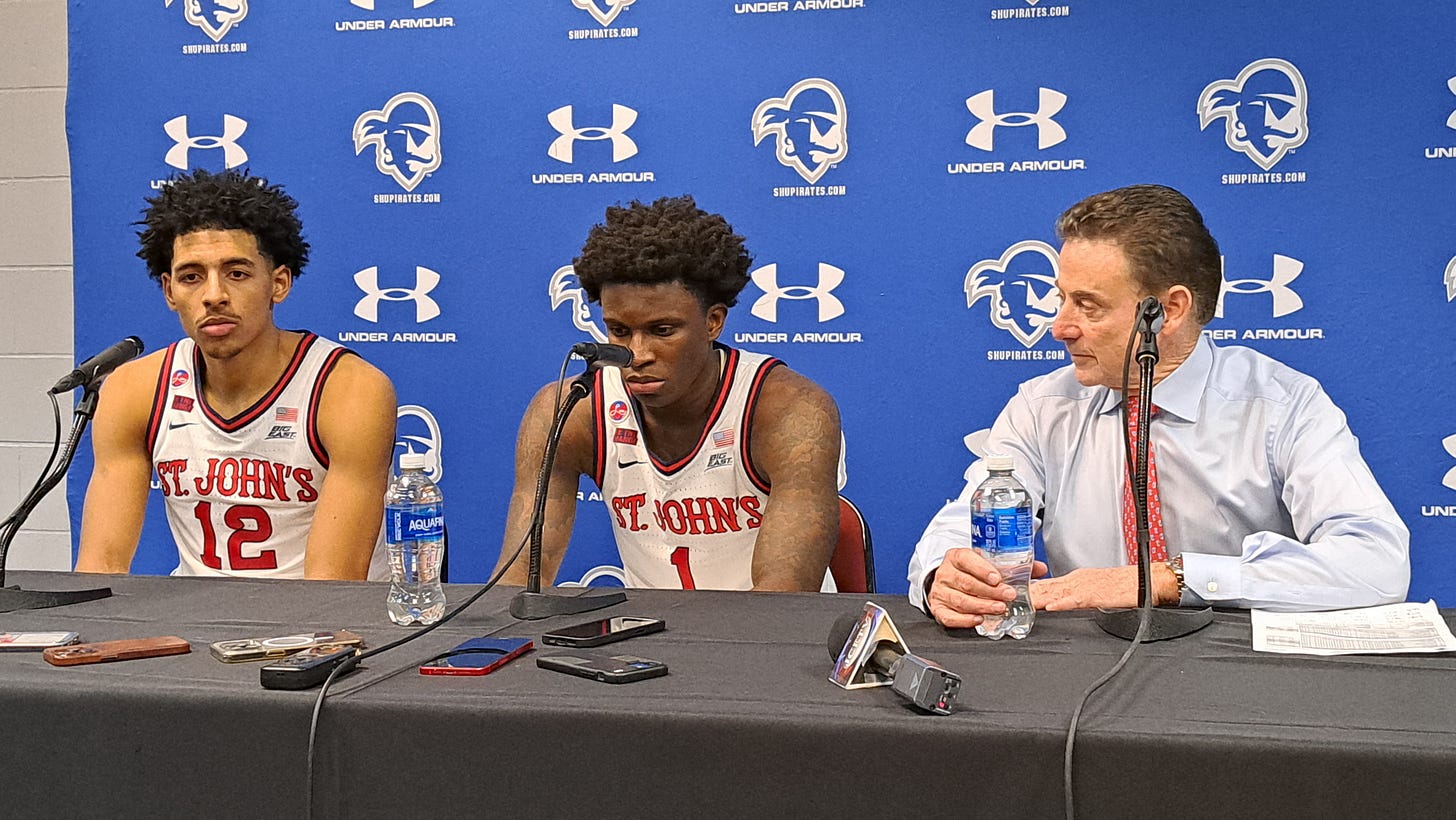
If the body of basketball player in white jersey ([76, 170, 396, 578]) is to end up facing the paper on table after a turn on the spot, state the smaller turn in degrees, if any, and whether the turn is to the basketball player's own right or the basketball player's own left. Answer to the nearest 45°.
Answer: approximately 45° to the basketball player's own left

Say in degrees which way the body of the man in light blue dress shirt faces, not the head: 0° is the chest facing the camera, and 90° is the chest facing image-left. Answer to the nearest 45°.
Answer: approximately 45°

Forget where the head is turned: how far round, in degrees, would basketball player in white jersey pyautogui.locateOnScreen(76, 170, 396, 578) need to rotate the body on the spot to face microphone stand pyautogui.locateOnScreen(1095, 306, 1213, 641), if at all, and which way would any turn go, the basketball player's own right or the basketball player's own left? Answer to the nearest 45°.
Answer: approximately 45° to the basketball player's own left

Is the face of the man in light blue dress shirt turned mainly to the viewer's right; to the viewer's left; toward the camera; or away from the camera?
to the viewer's left

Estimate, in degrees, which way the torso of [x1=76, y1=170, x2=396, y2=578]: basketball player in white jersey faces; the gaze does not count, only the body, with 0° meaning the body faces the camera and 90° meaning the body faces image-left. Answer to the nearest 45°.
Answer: approximately 0°

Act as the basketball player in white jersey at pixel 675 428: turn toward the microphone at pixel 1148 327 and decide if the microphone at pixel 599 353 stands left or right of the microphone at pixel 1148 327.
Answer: right

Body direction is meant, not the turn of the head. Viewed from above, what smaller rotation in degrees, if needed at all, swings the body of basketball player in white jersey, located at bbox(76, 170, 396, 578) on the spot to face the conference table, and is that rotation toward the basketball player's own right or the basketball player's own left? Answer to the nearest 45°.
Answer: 0° — they already face it
